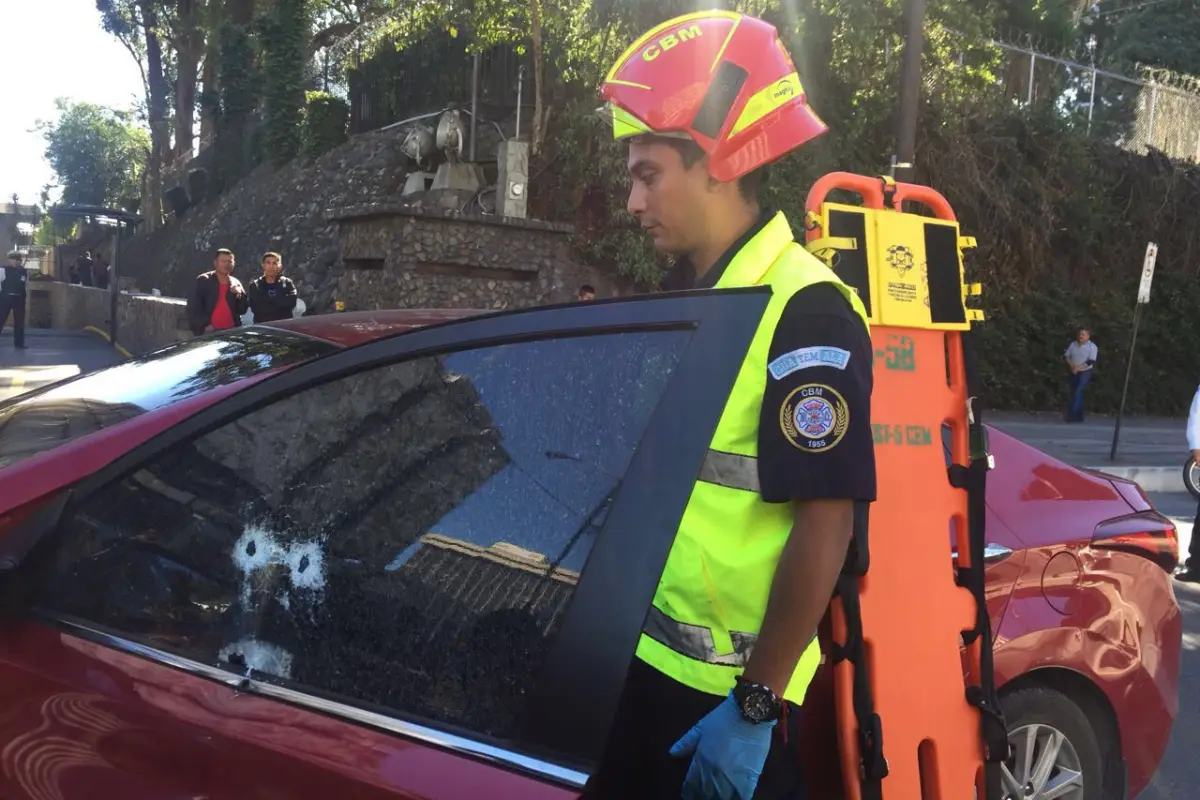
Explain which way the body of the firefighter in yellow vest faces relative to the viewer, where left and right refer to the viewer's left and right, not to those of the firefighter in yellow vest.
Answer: facing to the left of the viewer

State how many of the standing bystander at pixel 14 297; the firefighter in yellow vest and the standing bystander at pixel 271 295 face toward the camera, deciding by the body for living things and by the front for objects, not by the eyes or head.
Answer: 2

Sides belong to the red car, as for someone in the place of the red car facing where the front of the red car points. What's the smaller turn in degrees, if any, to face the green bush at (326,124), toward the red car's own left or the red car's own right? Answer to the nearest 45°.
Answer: approximately 135° to the red car's own right

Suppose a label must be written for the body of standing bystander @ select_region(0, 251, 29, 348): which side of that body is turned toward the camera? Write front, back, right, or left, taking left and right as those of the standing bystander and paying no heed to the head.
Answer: front

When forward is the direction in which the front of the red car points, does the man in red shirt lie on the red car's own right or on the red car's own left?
on the red car's own right

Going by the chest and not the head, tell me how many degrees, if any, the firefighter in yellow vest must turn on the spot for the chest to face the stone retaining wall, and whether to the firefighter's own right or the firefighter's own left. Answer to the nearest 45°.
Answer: approximately 90° to the firefighter's own right

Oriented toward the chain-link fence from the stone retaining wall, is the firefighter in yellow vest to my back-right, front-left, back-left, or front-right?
back-right

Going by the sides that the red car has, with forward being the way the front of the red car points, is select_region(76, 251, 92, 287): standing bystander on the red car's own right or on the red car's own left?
on the red car's own right

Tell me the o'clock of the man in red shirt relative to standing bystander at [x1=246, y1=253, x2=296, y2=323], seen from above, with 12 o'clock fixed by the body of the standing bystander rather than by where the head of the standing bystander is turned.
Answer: The man in red shirt is roughly at 4 o'clock from the standing bystander.

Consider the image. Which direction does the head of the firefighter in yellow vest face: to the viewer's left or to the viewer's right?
to the viewer's left

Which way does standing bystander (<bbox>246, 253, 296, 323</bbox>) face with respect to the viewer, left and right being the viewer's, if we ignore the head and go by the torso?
facing the viewer

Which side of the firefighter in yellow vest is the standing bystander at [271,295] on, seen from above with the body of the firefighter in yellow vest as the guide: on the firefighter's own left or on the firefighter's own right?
on the firefighter's own right
